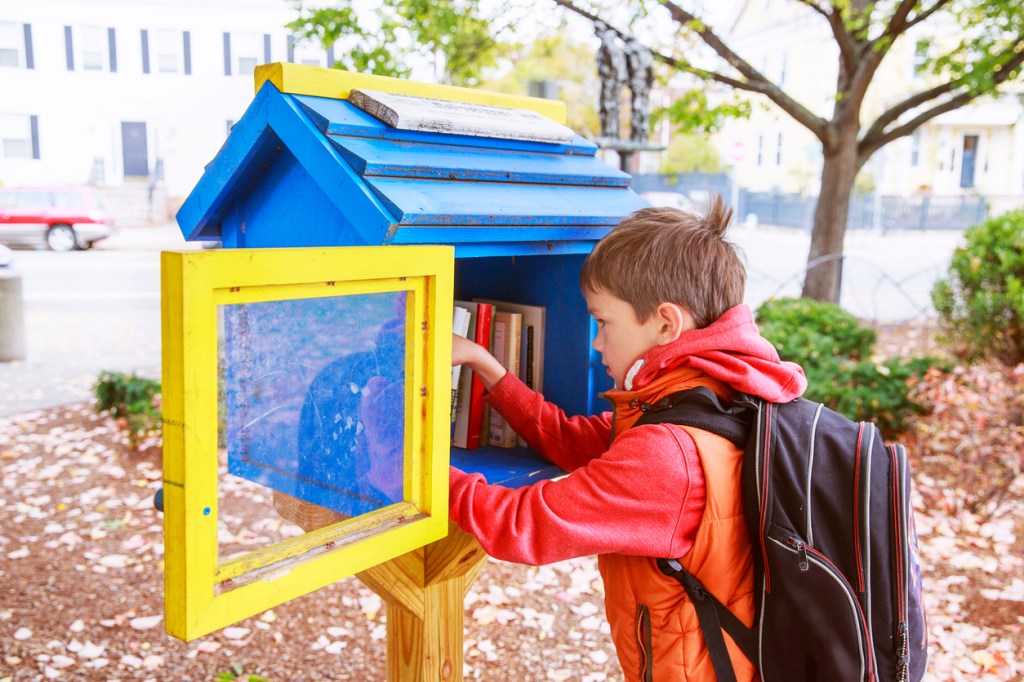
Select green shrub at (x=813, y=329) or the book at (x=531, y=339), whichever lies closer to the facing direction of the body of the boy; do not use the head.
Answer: the book

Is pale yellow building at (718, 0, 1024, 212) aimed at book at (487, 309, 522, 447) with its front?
yes

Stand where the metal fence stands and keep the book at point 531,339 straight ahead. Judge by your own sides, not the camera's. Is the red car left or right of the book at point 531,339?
right

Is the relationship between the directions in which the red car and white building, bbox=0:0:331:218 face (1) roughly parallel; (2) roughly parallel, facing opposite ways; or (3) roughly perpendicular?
roughly perpendicular

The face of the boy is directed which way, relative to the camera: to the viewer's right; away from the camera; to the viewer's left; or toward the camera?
to the viewer's left

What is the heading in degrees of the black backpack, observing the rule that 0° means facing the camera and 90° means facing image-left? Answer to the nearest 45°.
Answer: approximately 270°

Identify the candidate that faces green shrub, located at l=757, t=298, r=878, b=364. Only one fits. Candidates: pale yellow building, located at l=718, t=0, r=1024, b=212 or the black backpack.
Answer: the pale yellow building

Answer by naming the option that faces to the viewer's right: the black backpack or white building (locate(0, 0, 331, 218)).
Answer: the black backpack

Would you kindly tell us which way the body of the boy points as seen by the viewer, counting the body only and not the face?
to the viewer's left

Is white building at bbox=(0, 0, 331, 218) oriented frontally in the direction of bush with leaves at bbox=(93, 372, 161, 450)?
yes

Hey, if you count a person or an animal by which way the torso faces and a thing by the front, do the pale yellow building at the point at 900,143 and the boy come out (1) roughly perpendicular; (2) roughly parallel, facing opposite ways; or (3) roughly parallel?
roughly perpendicular

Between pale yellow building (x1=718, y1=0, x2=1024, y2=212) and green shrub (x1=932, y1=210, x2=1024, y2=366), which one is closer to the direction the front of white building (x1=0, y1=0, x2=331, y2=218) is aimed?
the green shrub

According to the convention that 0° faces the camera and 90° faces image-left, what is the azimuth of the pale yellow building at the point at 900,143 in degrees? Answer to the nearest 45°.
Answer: approximately 0°
